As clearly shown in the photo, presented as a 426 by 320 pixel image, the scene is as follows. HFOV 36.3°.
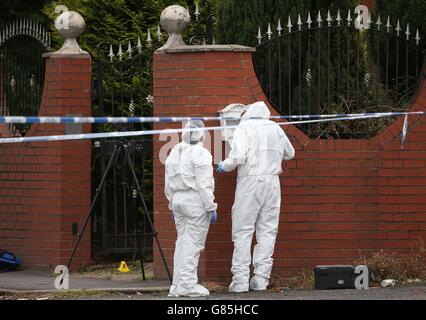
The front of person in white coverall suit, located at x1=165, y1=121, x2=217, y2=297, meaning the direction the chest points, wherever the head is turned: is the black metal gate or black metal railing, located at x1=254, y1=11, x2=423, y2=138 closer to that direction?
the black metal railing

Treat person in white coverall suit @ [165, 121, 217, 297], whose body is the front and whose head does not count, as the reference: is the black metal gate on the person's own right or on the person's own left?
on the person's own left

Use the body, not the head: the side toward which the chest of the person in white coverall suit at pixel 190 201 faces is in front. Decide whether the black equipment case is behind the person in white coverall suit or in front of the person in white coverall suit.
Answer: in front
